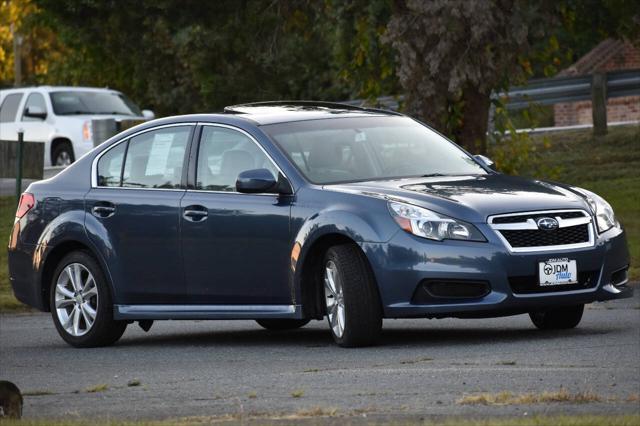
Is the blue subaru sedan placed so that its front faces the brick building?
no

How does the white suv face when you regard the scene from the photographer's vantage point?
facing the viewer and to the right of the viewer

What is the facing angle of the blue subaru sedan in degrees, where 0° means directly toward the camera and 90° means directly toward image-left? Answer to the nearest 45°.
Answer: approximately 315°

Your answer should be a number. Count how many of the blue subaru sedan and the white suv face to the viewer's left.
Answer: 0

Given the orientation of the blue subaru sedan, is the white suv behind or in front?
behind

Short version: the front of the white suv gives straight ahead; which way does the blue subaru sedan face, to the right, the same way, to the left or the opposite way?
the same way

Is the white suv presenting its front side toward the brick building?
no

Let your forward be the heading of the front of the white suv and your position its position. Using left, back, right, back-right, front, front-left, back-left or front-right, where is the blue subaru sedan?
front-right
